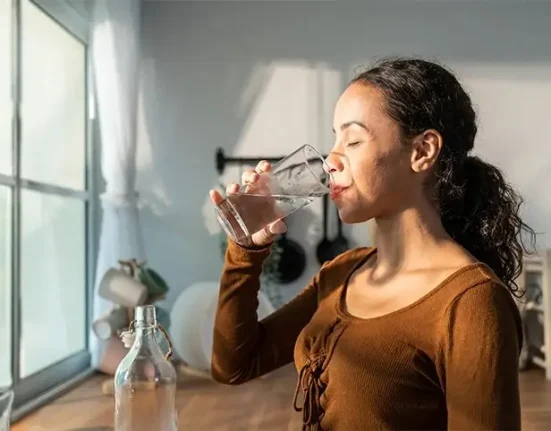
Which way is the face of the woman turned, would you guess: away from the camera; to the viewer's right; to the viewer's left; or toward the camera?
to the viewer's left

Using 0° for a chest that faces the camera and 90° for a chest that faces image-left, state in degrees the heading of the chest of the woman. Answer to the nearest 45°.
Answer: approximately 45°

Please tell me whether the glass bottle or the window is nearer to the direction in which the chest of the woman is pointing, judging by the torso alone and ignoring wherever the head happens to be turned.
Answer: the glass bottle

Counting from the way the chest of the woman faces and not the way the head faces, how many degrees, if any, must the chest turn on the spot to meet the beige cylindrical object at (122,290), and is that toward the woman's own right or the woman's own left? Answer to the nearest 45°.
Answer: approximately 90° to the woman's own right

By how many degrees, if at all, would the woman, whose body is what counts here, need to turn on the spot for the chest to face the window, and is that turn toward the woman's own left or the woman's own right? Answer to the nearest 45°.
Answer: approximately 90° to the woman's own right

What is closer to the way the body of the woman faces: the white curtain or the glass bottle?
the glass bottle

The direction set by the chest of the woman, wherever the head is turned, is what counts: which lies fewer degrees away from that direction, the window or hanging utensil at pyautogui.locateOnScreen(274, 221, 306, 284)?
the window
